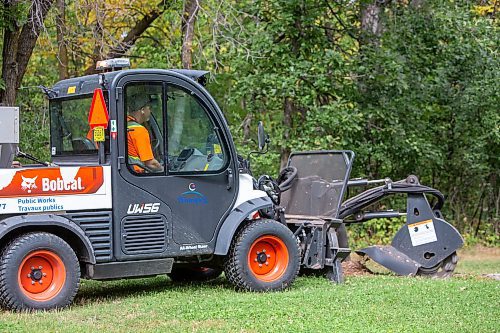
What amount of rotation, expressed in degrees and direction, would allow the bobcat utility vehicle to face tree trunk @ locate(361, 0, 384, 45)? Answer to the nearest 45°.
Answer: approximately 45° to its left

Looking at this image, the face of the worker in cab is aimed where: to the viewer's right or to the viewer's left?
to the viewer's right

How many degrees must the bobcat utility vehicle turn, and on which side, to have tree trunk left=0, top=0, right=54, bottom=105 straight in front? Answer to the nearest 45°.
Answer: approximately 135° to its left

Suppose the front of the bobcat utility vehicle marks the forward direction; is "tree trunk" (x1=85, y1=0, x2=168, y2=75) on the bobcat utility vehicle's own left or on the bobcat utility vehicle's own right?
on the bobcat utility vehicle's own left

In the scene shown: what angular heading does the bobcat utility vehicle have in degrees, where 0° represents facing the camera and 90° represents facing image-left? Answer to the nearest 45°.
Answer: approximately 270°
